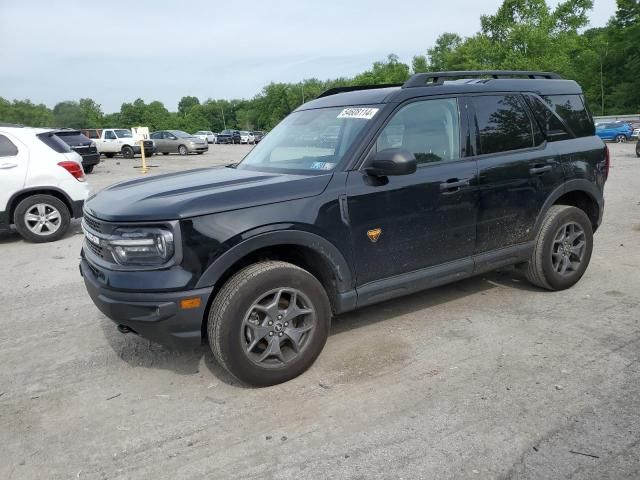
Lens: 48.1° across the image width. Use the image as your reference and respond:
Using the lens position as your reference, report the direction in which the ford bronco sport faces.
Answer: facing the viewer and to the left of the viewer

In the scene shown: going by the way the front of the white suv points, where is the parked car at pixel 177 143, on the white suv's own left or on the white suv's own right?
on the white suv's own right

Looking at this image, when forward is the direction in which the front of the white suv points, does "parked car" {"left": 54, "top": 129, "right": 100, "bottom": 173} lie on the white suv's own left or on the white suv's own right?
on the white suv's own right

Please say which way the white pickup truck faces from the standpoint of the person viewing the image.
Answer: facing the viewer and to the right of the viewer

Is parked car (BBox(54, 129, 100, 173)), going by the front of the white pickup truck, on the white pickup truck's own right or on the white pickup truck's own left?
on the white pickup truck's own right

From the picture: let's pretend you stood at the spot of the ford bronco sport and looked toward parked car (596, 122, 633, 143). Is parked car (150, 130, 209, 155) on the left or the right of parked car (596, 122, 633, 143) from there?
left

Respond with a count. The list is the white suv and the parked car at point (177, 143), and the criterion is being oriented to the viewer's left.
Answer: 1

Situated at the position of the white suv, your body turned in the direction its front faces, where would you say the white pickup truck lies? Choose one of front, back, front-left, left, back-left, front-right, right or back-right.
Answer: right

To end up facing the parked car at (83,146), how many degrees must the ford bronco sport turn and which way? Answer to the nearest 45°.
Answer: approximately 90° to its right

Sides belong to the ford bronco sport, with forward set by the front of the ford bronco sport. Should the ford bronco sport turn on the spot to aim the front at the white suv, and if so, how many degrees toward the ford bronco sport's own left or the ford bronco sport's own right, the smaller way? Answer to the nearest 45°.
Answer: approximately 90° to the ford bronco sport's own right

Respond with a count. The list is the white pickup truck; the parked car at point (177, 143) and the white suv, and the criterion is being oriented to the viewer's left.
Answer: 1
